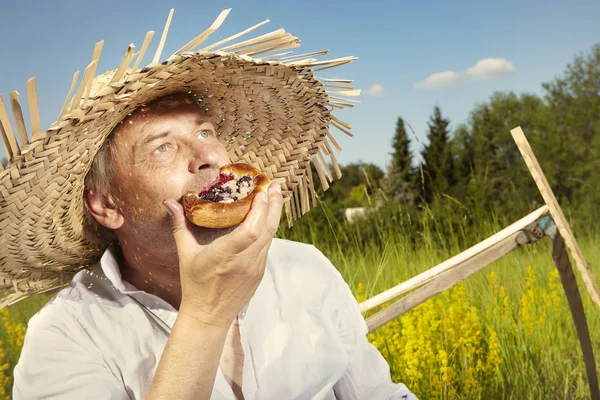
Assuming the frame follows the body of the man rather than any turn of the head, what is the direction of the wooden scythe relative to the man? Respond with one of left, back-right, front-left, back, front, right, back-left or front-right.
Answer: left

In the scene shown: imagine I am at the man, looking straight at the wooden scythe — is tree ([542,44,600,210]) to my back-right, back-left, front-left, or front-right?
front-left

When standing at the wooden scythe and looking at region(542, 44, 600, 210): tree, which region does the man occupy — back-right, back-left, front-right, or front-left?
back-left

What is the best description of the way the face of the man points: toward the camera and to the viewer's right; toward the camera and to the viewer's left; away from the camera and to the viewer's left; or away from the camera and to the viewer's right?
toward the camera and to the viewer's right

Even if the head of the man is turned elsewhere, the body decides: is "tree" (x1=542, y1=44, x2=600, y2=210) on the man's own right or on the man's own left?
on the man's own left

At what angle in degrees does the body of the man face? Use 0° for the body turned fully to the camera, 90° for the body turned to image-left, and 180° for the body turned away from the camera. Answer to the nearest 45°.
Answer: approximately 315°
